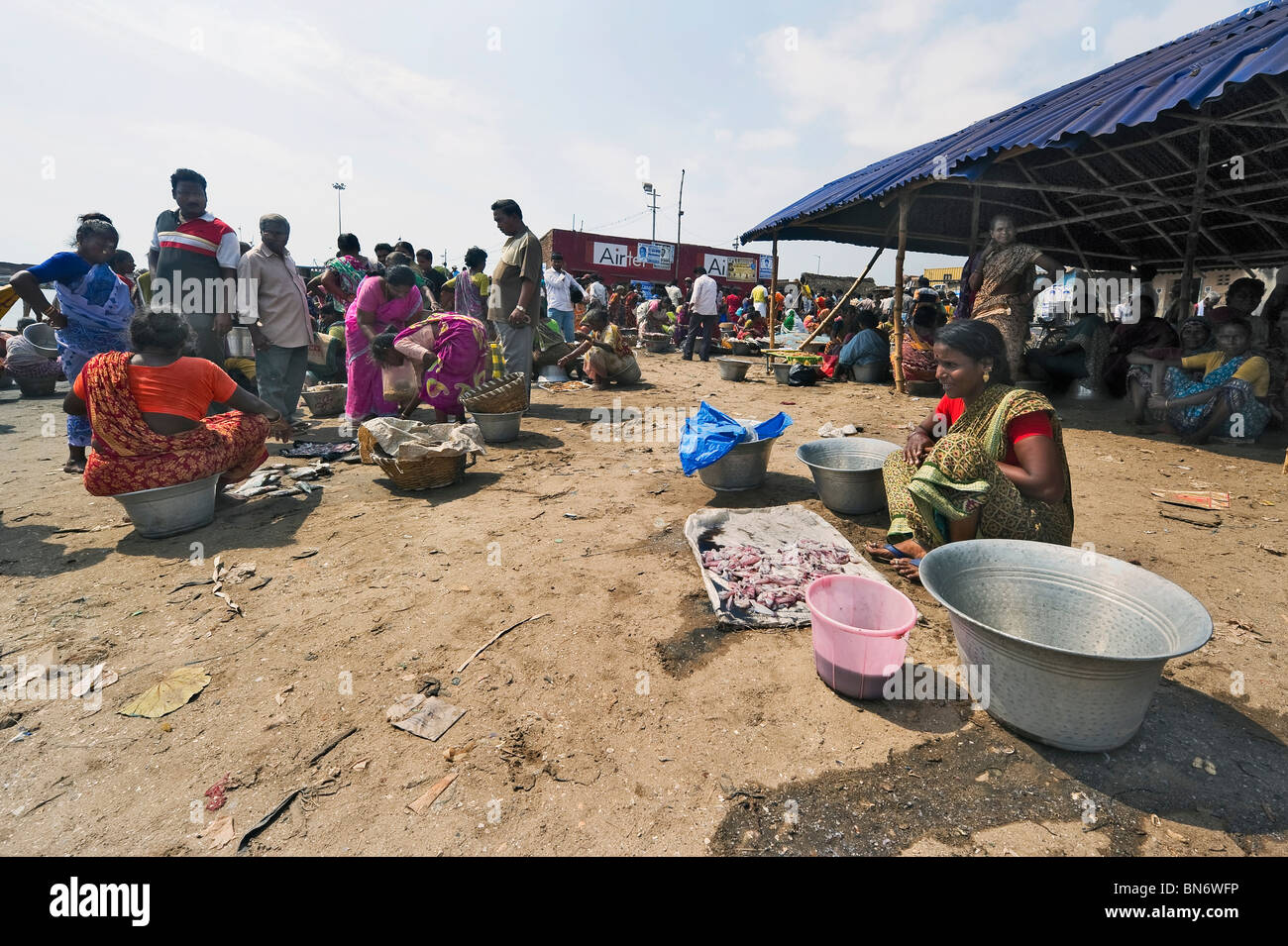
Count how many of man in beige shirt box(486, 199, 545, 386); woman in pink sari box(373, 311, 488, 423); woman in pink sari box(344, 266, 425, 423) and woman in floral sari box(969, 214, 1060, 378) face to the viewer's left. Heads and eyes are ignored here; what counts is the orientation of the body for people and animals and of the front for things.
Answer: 2

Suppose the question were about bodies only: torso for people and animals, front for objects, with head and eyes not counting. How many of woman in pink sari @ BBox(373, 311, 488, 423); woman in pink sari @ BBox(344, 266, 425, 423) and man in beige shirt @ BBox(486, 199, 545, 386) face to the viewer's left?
2

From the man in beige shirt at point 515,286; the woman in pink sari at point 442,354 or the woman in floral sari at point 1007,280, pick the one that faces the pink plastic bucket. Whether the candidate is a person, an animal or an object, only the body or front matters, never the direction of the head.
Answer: the woman in floral sari

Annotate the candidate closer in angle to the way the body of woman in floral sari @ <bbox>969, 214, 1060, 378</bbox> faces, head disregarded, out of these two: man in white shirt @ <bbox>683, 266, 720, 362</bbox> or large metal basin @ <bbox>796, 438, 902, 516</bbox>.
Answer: the large metal basin

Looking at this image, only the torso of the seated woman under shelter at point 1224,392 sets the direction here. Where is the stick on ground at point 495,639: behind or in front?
in front

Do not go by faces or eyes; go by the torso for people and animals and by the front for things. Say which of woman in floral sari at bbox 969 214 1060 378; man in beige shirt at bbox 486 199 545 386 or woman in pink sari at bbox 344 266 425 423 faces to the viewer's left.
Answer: the man in beige shirt

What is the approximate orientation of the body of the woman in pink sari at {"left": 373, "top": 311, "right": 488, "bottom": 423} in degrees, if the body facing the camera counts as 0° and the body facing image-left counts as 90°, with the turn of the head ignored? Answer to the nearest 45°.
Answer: approximately 90°

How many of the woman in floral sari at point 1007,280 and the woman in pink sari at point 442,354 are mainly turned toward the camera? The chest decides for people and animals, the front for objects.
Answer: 1

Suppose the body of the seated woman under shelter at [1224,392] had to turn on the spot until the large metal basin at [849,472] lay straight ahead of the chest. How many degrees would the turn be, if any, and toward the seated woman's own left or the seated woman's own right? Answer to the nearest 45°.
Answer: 0° — they already face it

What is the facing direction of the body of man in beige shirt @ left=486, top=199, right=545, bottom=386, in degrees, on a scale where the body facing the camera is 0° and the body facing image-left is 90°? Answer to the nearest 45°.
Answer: approximately 90°
